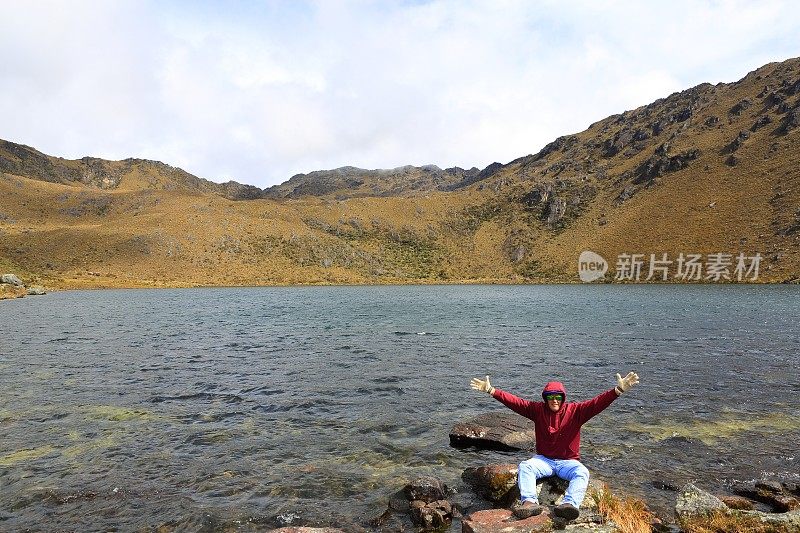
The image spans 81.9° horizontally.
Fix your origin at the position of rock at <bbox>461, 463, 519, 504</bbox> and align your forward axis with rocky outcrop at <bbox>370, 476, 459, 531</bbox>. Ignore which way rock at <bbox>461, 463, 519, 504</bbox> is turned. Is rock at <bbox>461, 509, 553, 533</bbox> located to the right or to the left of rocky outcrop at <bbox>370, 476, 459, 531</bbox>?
left

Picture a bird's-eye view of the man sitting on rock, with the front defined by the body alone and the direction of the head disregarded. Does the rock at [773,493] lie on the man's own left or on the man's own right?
on the man's own left

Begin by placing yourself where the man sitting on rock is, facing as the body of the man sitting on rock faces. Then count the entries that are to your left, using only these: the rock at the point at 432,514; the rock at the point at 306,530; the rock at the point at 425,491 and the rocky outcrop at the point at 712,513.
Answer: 1

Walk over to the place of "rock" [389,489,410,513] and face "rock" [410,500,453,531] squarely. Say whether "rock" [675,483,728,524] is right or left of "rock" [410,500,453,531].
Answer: left

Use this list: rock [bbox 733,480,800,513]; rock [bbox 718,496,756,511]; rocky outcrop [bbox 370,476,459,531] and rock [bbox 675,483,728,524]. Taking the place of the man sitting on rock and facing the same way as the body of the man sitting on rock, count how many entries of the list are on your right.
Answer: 1

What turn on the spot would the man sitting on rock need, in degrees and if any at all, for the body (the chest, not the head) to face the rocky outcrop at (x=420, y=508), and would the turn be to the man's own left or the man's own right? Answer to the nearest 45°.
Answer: approximately 90° to the man's own right

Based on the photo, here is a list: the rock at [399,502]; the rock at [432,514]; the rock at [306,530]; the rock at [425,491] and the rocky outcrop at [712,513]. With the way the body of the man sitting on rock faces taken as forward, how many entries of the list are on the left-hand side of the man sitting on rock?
1

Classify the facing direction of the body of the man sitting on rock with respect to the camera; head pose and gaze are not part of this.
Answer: toward the camera

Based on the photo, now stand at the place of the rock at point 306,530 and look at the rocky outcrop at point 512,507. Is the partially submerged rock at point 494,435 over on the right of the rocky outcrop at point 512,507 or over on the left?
left

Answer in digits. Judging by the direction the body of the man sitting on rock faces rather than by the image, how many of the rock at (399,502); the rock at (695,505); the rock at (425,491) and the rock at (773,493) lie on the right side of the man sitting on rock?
2

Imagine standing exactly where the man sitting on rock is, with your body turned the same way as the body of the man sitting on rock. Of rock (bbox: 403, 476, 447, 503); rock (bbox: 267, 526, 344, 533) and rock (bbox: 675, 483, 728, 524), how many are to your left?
1

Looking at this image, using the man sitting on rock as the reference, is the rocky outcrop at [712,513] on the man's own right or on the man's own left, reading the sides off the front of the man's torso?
on the man's own left

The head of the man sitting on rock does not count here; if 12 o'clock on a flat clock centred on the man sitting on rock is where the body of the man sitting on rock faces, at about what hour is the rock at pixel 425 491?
The rock is roughly at 3 o'clock from the man sitting on rock.

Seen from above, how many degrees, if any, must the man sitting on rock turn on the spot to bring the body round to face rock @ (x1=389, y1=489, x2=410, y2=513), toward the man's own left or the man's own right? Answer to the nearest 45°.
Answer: approximately 90° to the man's own right

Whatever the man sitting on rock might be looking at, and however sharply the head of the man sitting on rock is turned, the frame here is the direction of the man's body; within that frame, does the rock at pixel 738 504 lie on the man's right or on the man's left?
on the man's left

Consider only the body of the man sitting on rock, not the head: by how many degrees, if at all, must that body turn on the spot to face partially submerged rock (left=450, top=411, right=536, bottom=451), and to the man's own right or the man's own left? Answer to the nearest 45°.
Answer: approximately 180°

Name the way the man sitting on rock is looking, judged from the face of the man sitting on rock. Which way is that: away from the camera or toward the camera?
toward the camera
